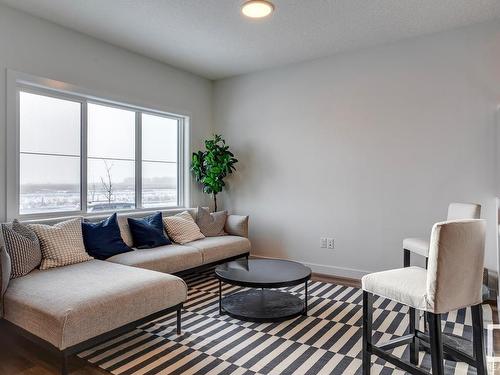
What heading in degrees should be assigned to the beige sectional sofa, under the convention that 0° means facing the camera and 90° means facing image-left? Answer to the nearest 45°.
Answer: approximately 315°

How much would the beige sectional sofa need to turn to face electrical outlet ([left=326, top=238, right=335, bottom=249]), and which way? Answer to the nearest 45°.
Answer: approximately 90° to its left

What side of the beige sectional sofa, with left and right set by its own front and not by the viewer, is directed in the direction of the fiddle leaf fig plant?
left
